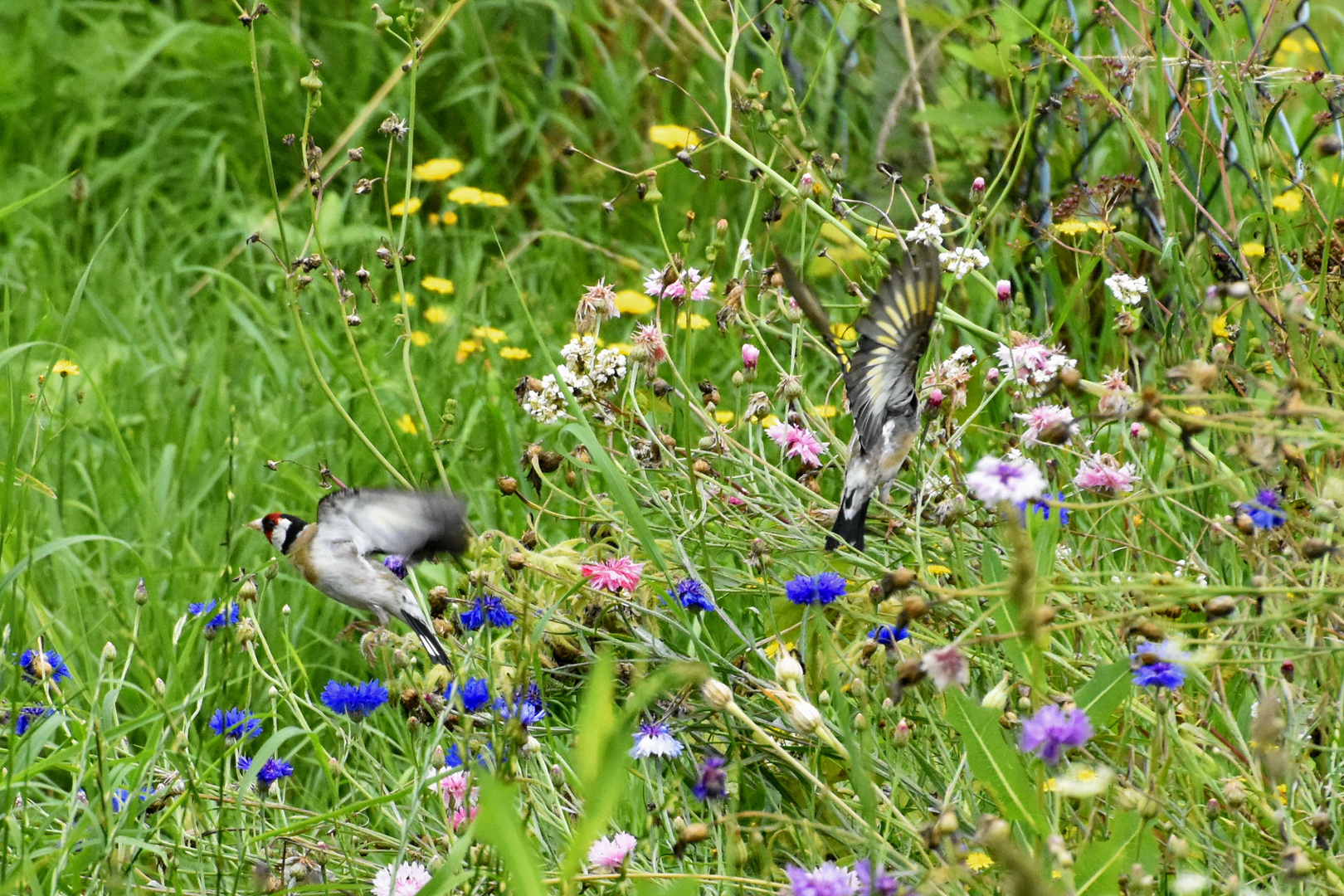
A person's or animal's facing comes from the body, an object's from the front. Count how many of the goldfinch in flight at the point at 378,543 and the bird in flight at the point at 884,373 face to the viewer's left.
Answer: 1

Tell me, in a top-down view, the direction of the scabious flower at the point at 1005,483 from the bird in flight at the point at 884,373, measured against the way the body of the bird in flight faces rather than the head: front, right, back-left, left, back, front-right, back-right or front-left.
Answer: back-right

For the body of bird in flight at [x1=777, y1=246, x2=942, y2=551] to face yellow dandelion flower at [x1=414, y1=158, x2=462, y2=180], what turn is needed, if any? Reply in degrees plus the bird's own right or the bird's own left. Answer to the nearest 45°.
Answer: approximately 90° to the bird's own left

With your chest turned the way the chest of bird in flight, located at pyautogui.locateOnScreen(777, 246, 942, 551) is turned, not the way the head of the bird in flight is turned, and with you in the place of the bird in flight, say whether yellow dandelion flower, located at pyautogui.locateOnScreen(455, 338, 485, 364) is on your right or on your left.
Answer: on your left

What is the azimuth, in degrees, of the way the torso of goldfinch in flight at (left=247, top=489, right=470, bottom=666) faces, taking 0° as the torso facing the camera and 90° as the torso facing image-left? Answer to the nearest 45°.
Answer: approximately 90°

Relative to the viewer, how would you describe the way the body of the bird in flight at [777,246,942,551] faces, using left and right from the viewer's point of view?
facing away from the viewer and to the right of the viewer

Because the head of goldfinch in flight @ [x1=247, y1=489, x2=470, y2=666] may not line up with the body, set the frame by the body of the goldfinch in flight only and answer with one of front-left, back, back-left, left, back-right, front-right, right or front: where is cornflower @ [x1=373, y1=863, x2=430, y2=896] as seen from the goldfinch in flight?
left

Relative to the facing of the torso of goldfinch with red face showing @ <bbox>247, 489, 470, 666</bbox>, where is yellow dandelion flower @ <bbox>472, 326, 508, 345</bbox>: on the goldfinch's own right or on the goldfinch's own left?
on the goldfinch's own right

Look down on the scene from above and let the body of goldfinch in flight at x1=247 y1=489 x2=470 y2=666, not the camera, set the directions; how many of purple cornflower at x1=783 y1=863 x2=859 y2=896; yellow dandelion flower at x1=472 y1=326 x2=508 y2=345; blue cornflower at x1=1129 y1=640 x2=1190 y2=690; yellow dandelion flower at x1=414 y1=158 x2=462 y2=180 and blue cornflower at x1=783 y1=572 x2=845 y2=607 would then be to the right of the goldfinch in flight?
2

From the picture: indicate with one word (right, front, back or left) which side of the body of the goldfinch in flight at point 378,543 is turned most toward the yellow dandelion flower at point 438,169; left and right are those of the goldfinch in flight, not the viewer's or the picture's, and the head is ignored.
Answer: right

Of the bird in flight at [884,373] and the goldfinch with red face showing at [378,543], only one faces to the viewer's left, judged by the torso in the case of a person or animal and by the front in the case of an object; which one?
the goldfinch with red face showing
